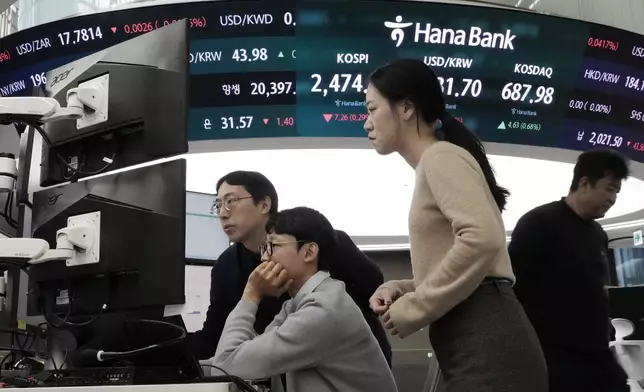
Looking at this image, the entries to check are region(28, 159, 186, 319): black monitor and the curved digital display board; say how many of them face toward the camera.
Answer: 1

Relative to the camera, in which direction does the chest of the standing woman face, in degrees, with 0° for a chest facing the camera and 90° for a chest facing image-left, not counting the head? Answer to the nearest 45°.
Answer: approximately 90°

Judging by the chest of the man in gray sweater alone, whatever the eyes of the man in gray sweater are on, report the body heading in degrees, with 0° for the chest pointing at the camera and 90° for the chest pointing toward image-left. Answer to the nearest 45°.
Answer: approximately 90°

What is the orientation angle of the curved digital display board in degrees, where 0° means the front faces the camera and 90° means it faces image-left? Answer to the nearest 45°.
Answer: approximately 0°

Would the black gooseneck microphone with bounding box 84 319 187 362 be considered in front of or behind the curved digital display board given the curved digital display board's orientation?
in front

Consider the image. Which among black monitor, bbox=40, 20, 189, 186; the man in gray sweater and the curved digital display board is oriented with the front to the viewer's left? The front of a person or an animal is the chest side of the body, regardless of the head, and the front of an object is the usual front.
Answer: the man in gray sweater

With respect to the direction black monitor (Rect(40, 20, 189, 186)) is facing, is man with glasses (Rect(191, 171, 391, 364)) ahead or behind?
ahead

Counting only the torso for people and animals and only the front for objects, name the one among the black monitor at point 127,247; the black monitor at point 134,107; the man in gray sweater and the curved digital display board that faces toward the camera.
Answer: the curved digital display board

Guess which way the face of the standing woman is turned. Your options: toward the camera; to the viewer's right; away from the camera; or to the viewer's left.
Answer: to the viewer's left

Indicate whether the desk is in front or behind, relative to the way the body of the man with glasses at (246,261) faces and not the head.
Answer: in front

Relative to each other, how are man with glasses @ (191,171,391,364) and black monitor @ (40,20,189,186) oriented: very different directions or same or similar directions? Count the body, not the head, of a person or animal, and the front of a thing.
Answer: very different directions

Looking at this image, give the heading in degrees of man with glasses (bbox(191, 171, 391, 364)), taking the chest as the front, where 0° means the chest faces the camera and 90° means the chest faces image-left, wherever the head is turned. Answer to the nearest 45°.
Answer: approximately 45°
